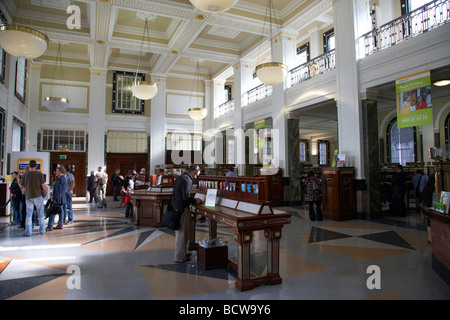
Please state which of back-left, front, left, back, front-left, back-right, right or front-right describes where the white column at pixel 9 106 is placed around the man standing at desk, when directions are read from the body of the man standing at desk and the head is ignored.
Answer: back-left

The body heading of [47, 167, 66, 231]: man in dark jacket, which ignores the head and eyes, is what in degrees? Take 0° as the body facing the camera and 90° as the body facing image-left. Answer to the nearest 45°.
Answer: approximately 90°

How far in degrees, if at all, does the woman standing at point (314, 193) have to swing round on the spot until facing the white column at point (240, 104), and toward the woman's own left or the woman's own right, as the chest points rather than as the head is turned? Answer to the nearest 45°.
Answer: approximately 45° to the woman's own left

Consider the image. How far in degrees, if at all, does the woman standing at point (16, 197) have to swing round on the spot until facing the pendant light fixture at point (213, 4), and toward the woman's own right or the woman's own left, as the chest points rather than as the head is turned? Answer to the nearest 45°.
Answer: approximately 45° to the woman's own right

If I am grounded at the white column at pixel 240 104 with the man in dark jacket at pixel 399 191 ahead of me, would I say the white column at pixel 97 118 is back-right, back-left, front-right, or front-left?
back-right

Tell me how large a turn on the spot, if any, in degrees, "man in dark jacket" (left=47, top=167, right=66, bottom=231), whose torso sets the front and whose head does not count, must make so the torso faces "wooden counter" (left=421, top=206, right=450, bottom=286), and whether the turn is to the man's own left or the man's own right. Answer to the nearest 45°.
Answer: approximately 135° to the man's own left

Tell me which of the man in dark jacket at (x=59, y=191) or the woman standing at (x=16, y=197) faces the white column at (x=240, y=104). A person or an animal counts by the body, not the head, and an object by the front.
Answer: the woman standing

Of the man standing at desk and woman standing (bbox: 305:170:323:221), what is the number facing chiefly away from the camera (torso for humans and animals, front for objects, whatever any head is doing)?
1
